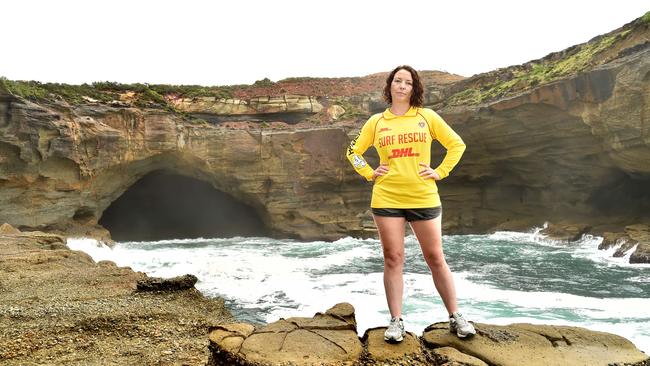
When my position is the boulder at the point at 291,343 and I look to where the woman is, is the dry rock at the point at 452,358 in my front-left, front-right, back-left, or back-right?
front-right

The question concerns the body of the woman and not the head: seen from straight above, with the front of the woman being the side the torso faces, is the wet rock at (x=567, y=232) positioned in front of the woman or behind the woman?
behind

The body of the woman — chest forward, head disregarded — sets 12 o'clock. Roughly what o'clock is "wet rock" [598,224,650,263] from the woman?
The wet rock is roughly at 7 o'clock from the woman.

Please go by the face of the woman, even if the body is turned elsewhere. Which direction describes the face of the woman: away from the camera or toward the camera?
toward the camera

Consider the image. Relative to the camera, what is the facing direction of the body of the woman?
toward the camera

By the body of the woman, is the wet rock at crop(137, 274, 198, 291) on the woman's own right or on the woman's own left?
on the woman's own right
